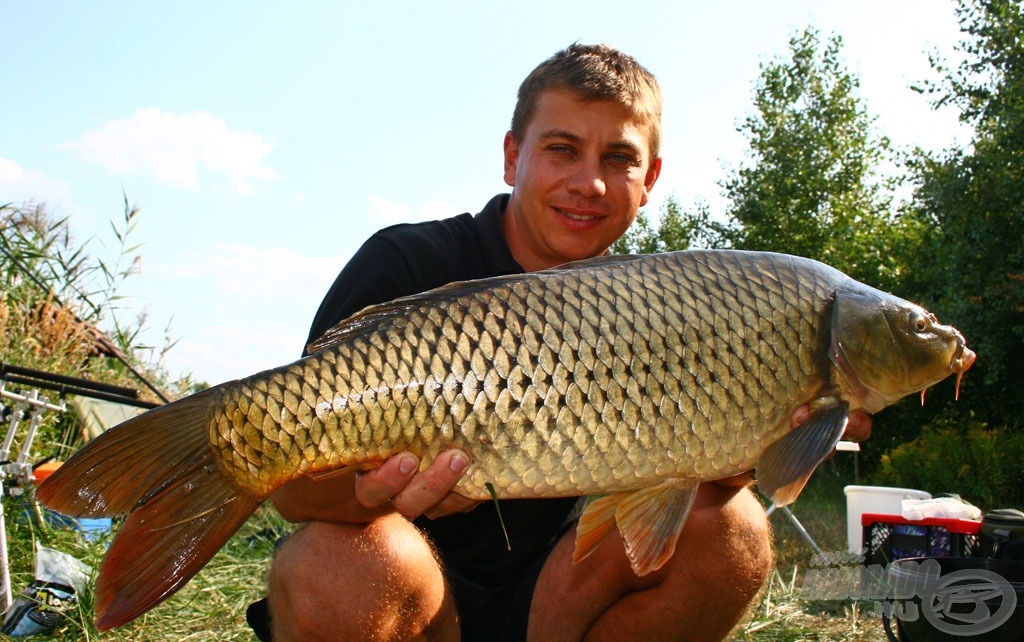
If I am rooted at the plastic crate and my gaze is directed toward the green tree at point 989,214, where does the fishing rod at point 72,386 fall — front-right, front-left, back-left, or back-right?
back-left

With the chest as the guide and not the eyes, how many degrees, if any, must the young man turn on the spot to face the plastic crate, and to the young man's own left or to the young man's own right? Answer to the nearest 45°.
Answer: approximately 135° to the young man's own left

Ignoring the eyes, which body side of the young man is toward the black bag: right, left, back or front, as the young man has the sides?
left

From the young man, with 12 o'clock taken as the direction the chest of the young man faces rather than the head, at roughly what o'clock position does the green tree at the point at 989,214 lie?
The green tree is roughly at 7 o'clock from the young man.

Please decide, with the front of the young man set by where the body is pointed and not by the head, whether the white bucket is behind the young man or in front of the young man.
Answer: behind

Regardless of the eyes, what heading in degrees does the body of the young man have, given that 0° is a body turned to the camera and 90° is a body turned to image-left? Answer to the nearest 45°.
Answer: approximately 0°

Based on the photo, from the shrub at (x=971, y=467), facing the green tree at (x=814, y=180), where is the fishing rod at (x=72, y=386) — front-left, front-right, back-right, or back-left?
back-left
